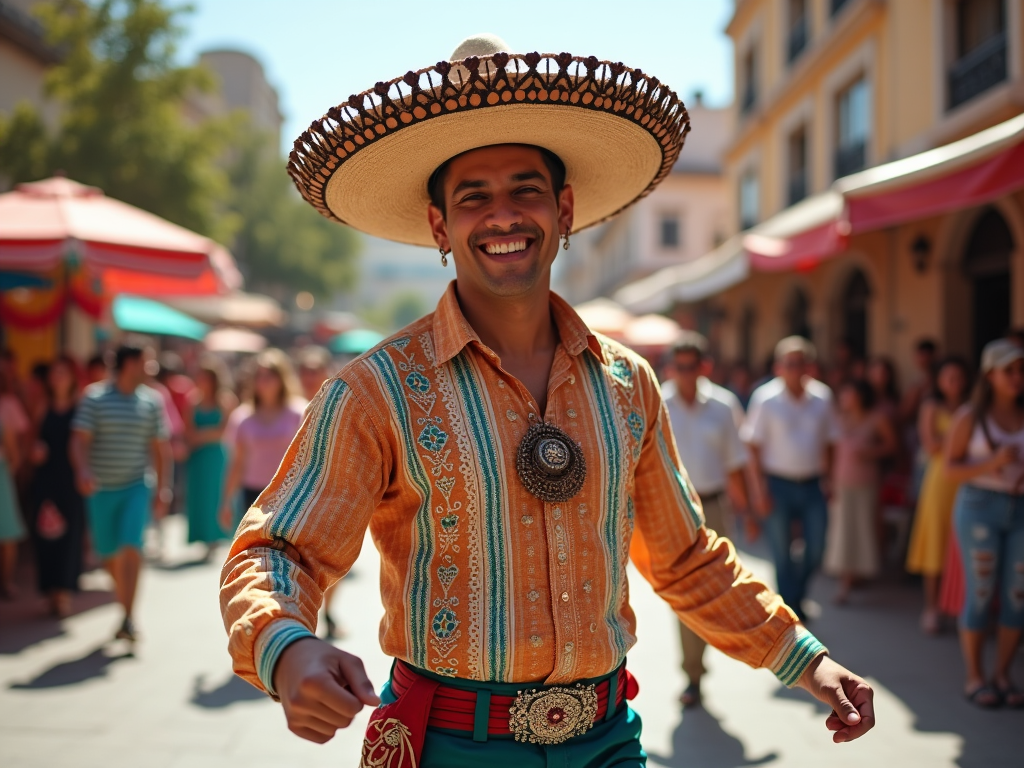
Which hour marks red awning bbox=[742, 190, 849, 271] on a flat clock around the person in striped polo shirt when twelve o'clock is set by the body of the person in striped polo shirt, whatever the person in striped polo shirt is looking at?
The red awning is roughly at 9 o'clock from the person in striped polo shirt.

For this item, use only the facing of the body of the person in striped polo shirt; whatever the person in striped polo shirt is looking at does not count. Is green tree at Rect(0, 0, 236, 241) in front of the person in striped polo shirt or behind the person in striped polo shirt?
behind

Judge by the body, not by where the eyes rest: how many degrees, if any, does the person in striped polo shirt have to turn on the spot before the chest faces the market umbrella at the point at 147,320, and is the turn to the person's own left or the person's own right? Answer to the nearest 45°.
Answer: approximately 180°

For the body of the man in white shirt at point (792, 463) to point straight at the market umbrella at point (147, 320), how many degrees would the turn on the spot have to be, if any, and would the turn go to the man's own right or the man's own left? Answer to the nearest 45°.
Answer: approximately 135° to the man's own right

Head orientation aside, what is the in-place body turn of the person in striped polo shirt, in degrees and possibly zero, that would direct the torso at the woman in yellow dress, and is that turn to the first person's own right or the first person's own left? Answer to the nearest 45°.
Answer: approximately 90° to the first person's own left

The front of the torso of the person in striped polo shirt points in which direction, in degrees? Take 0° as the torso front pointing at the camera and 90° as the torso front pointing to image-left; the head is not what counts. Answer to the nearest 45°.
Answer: approximately 0°

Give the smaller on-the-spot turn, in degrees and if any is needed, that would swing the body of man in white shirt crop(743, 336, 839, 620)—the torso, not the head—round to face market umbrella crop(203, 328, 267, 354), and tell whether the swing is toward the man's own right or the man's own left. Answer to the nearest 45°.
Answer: approximately 135° to the man's own right

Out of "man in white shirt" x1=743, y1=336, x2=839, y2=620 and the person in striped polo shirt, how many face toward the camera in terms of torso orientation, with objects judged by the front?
2
